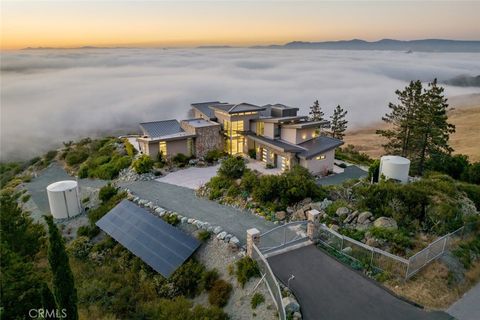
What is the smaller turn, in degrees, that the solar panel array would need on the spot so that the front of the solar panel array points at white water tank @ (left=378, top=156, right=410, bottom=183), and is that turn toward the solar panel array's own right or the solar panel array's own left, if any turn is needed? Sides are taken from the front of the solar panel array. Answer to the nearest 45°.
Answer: approximately 135° to the solar panel array's own left

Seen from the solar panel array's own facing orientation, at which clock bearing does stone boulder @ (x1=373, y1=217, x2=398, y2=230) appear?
The stone boulder is roughly at 8 o'clock from the solar panel array.

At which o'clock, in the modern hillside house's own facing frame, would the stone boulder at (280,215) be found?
The stone boulder is roughly at 12 o'clock from the modern hillside house.

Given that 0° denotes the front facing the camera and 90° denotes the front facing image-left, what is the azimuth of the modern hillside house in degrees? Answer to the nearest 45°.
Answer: approximately 0°

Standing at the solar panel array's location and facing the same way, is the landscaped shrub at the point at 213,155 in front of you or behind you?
behind

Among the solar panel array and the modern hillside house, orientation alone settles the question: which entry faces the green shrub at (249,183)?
the modern hillside house

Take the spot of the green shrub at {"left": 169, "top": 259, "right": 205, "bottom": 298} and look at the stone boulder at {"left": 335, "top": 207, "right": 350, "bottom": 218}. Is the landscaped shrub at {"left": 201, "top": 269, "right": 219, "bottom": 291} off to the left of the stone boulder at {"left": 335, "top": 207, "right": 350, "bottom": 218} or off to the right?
right

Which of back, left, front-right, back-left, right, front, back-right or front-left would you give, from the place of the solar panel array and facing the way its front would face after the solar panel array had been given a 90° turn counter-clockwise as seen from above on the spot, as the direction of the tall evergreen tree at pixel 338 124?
left

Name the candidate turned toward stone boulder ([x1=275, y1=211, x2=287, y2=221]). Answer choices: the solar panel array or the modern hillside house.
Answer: the modern hillside house

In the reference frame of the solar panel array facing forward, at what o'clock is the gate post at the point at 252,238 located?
The gate post is roughly at 9 o'clock from the solar panel array.

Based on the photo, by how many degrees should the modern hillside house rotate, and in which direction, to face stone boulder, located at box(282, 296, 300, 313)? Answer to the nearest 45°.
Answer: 0° — it already faces it

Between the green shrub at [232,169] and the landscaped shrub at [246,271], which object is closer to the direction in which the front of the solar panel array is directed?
the landscaped shrub
